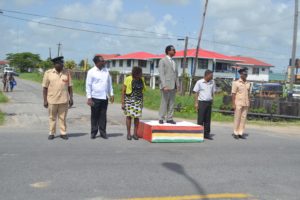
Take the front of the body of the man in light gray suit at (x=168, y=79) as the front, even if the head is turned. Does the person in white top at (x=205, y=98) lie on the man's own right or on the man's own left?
on the man's own left

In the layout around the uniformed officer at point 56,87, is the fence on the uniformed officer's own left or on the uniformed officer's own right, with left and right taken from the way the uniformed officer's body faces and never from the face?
on the uniformed officer's own left

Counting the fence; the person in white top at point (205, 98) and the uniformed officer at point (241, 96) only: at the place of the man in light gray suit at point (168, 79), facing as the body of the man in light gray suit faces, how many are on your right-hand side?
0

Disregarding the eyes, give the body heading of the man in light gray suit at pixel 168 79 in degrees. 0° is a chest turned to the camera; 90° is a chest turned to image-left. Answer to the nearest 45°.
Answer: approximately 315°

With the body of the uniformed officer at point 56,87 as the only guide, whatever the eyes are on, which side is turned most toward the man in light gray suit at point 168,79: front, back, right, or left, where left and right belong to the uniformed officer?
left

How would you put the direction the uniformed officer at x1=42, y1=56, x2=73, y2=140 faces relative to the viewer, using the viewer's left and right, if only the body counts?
facing the viewer

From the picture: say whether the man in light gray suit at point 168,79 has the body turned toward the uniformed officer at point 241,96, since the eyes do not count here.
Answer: no

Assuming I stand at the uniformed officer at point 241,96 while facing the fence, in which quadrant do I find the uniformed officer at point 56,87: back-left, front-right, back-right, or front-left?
back-left

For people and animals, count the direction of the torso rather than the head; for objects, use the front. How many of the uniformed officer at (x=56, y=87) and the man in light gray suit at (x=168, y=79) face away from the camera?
0

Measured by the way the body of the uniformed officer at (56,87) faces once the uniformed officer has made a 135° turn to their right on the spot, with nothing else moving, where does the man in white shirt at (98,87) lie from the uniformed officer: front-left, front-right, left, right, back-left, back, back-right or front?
back-right
